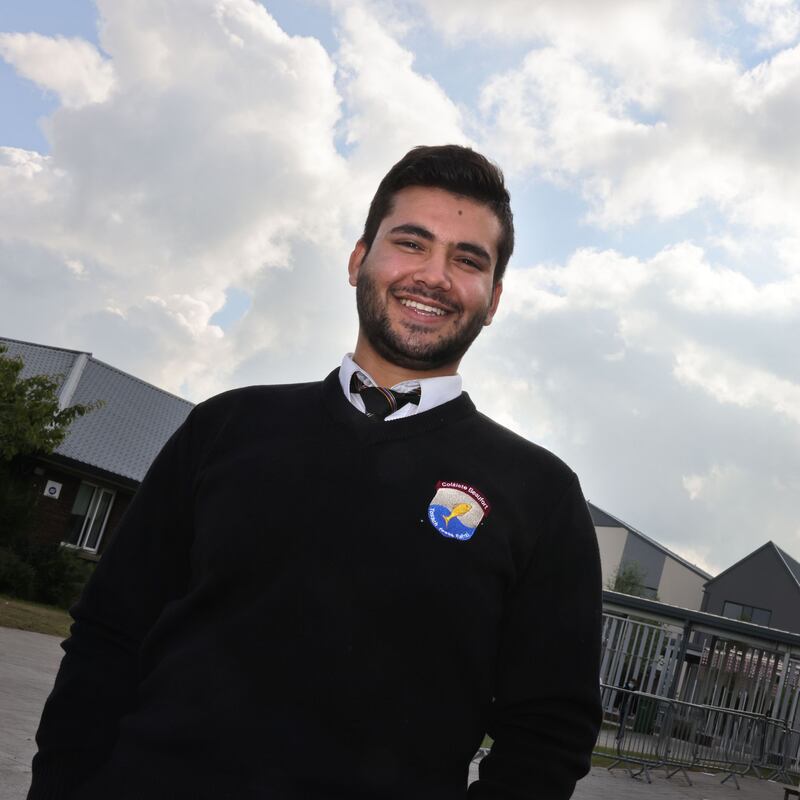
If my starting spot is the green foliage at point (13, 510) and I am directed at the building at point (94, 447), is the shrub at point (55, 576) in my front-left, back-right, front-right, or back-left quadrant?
front-right

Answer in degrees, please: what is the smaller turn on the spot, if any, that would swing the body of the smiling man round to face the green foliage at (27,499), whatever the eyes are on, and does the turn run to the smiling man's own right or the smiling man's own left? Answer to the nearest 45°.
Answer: approximately 180°

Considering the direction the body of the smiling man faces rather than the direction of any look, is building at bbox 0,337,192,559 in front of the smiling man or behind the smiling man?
behind

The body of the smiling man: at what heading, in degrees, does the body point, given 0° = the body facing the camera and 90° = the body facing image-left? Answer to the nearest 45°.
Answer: approximately 0°

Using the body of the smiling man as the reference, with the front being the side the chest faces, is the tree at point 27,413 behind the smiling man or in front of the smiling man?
behind

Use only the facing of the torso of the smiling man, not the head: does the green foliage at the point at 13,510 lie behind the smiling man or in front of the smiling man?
behind

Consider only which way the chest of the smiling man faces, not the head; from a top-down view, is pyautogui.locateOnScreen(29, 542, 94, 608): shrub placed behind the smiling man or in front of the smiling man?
behind
